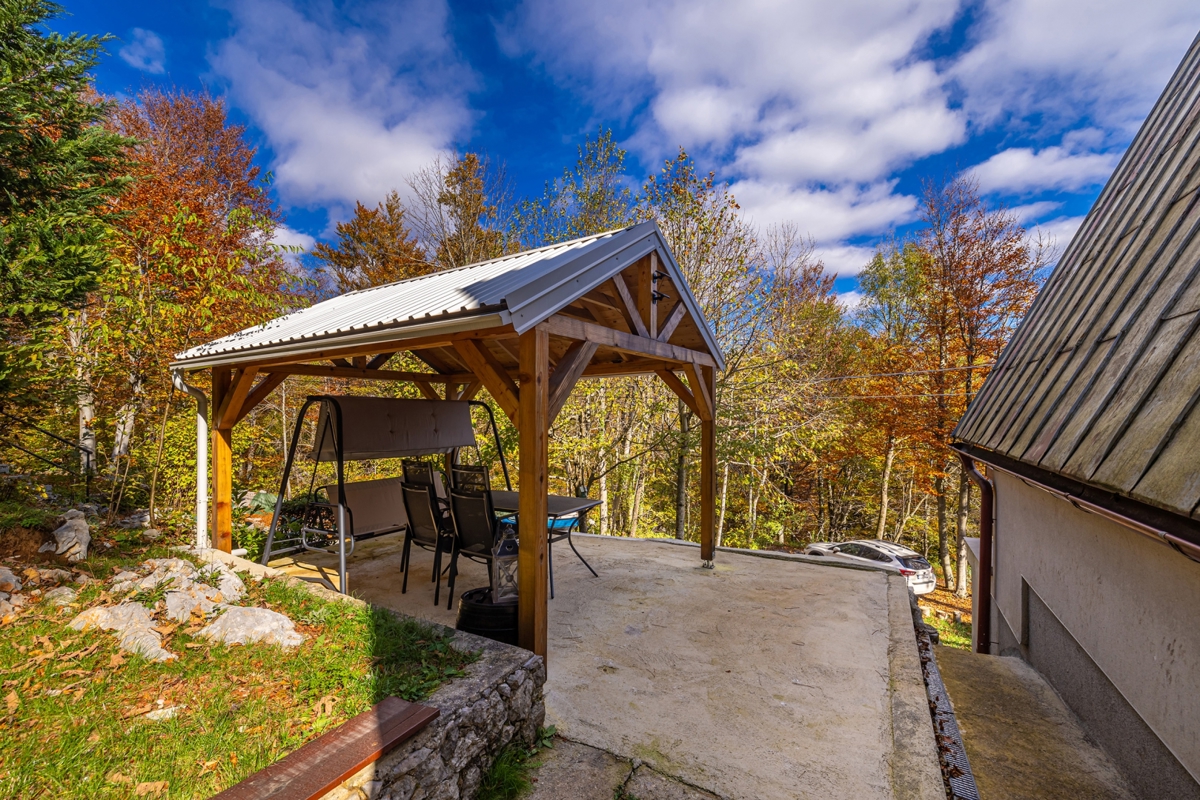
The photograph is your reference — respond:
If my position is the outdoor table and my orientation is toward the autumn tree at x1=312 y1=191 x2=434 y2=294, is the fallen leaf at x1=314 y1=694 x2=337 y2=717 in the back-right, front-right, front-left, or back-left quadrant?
back-left

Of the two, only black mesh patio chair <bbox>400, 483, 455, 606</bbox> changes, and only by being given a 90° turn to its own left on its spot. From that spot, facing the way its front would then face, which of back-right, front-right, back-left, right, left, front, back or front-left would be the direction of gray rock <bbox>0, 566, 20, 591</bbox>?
front-left

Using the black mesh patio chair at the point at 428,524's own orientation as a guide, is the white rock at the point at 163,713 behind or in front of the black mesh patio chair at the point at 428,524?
behind

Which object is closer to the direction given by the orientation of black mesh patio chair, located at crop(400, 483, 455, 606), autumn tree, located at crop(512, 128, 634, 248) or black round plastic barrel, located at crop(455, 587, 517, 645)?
the autumn tree

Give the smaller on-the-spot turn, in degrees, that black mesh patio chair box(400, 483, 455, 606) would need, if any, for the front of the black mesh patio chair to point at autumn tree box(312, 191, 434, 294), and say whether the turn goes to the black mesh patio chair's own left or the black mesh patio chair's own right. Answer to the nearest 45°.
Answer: approximately 45° to the black mesh patio chair's own left

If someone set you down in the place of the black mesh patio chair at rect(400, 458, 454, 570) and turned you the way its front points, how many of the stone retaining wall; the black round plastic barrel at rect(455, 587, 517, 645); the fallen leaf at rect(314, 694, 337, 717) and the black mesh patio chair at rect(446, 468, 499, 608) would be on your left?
0

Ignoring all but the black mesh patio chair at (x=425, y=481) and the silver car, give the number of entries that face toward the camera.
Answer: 0

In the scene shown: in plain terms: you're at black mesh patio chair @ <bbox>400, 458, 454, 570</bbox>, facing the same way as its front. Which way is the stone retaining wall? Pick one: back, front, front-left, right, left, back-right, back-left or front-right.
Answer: back-right

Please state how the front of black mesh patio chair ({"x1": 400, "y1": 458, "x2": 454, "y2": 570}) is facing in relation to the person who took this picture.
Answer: facing away from the viewer and to the right of the viewer

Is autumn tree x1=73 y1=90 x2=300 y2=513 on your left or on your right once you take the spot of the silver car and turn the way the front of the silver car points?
on your left

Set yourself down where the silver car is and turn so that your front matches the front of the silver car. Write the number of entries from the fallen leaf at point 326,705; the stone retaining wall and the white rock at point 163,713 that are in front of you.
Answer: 0

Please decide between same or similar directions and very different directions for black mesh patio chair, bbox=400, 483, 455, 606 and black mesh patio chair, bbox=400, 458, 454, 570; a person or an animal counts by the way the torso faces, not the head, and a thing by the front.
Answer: same or similar directions

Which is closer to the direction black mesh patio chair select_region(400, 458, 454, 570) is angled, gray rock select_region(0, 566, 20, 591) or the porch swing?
the porch swing

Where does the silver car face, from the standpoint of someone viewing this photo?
facing away from the viewer and to the left of the viewer

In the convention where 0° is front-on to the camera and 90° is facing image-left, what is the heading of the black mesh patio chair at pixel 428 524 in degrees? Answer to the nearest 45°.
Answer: approximately 225°

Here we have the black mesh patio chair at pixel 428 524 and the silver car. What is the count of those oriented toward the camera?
0

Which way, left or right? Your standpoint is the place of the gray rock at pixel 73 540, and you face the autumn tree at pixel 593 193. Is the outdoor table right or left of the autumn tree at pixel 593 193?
right

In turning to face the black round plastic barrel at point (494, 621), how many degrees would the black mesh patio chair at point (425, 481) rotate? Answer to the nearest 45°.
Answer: approximately 135° to its right

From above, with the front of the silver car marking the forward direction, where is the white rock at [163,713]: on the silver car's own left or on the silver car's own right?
on the silver car's own left

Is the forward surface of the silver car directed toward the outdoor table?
no
